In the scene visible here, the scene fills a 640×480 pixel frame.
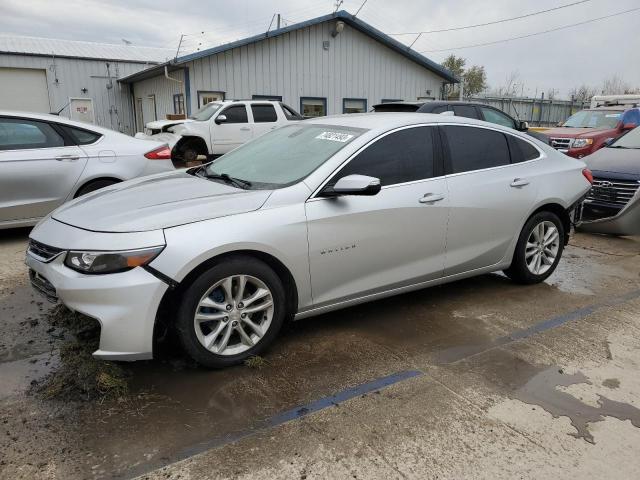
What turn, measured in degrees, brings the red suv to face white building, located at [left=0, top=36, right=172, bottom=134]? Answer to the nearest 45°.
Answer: approximately 45° to its right

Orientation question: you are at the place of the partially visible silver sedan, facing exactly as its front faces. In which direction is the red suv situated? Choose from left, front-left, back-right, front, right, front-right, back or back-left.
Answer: back

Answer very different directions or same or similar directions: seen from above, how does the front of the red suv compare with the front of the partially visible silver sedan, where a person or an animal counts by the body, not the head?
same or similar directions

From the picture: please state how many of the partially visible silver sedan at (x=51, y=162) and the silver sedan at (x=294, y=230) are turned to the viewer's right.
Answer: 0

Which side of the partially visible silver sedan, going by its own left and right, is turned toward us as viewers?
left

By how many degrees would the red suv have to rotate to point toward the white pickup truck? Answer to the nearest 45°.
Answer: approximately 45° to its right

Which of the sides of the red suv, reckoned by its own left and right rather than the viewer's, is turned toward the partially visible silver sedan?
front

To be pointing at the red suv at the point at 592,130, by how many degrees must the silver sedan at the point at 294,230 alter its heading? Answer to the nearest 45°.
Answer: approximately 180°

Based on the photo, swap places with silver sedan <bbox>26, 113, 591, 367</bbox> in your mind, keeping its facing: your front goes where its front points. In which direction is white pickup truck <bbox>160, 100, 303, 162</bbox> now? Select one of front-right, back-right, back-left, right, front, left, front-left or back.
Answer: back-right

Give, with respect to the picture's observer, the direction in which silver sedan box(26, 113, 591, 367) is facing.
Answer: facing the viewer and to the left of the viewer

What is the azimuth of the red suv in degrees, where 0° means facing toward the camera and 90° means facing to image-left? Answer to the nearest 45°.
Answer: approximately 45°

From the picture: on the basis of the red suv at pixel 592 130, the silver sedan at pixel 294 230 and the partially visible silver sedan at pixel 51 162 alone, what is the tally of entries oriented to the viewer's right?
0

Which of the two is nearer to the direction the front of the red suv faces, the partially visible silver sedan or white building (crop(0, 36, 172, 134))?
the partially visible silver sedan

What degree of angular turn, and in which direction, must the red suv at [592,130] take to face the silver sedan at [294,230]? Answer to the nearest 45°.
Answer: approximately 45° to its left
